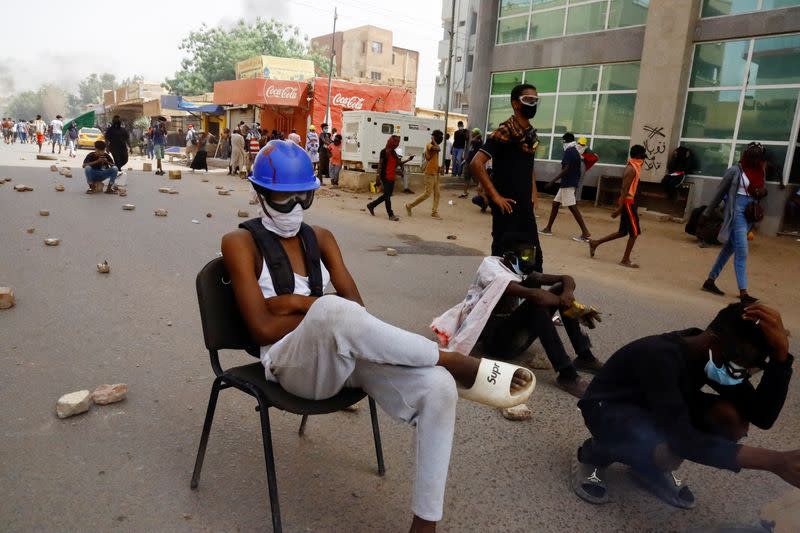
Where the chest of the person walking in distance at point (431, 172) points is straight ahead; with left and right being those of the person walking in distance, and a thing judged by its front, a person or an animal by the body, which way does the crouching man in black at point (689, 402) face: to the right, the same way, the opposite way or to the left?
to the right

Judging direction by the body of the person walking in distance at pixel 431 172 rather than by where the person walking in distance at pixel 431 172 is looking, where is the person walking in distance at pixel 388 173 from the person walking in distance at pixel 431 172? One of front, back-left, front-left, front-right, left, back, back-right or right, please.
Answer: back-right

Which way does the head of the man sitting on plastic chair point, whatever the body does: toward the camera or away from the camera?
toward the camera

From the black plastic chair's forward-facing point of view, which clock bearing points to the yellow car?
The yellow car is roughly at 7 o'clock from the black plastic chair.

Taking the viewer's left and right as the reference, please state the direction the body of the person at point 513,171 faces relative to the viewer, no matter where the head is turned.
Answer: facing the viewer and to the right of the viewer

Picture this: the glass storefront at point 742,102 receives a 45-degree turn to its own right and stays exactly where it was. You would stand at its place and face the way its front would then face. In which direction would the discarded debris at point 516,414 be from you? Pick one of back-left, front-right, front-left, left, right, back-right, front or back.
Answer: left

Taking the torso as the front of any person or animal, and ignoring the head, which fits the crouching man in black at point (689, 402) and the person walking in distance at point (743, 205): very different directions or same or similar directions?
same or similar directions

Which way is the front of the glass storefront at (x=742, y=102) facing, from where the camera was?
facing the viewer and to the left of the viewer
